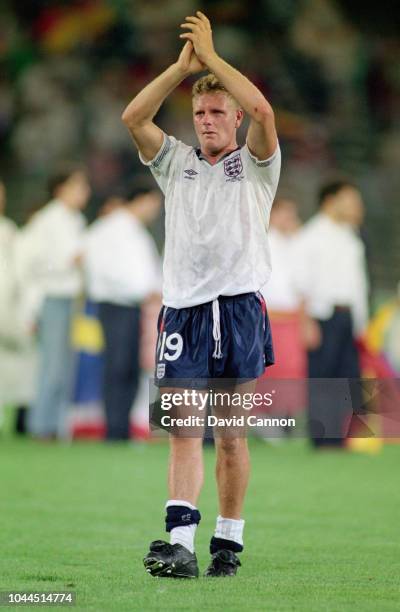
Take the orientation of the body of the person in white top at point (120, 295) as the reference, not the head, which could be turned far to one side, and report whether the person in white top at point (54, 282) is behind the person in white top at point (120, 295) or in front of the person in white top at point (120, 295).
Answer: behind

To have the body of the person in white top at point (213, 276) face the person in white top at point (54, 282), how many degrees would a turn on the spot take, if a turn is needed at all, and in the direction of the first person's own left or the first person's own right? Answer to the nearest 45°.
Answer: approximately 180°

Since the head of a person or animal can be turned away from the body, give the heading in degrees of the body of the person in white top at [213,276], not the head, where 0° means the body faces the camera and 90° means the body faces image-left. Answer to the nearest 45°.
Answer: approximately 0°

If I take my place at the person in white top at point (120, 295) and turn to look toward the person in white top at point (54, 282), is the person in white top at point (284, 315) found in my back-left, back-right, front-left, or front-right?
back-right

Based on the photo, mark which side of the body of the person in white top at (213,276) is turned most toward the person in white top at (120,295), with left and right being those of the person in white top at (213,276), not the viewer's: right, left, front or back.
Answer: back
